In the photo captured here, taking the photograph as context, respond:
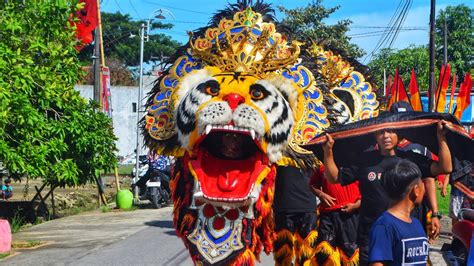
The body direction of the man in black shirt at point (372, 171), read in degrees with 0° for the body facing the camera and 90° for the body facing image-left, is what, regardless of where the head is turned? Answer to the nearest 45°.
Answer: approximately 0°

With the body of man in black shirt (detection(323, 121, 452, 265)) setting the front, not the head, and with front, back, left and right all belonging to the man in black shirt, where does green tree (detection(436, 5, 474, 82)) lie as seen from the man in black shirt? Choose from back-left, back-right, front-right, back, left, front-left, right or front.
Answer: back

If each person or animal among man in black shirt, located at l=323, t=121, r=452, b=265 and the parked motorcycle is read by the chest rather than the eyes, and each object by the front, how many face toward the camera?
2
